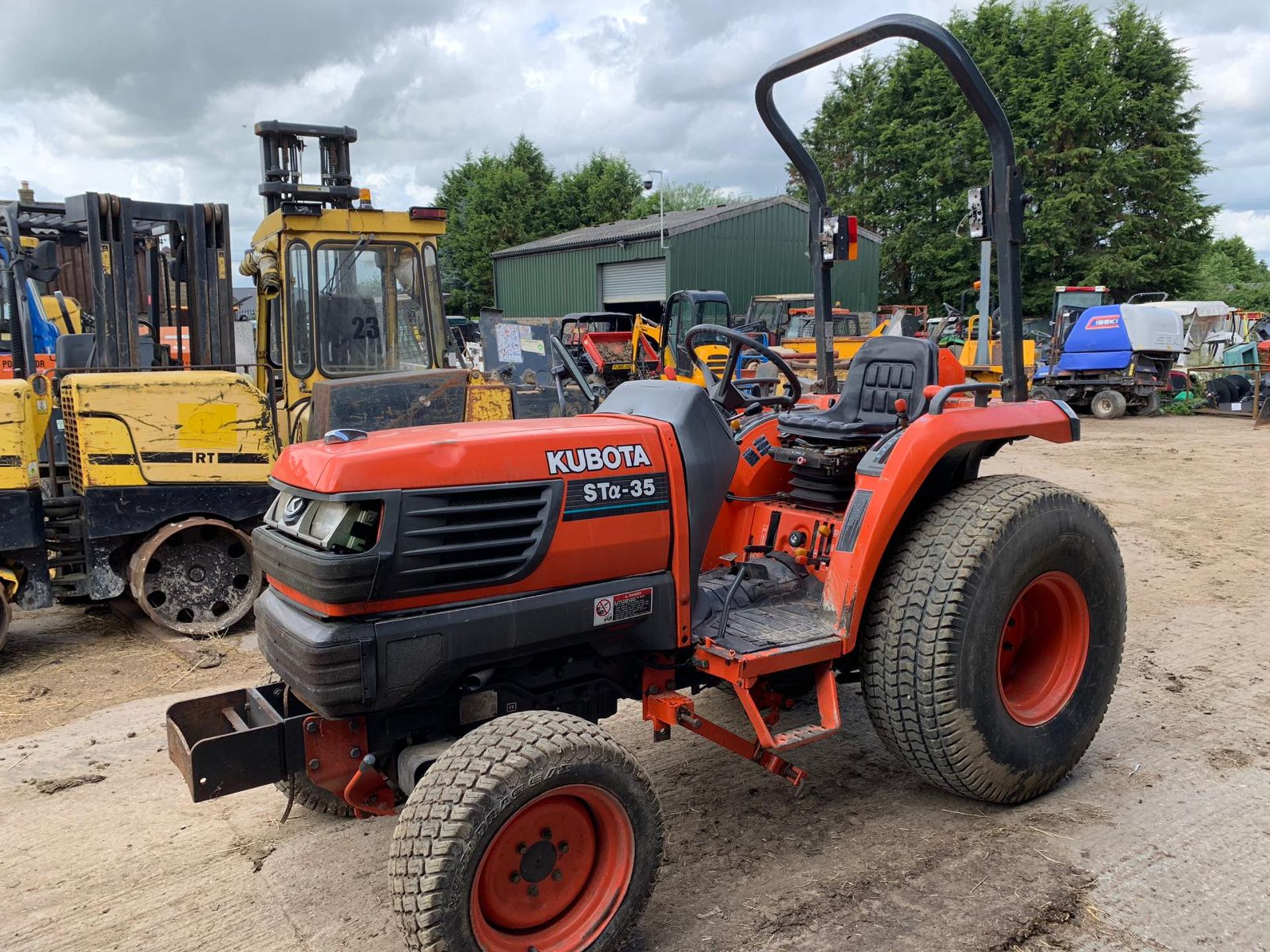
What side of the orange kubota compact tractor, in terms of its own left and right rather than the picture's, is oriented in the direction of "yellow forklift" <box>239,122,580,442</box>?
right

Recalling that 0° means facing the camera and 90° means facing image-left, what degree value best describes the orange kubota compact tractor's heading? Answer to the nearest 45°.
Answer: approximately 45°

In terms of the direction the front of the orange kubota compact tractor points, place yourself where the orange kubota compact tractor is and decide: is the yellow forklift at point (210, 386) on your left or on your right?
on your right

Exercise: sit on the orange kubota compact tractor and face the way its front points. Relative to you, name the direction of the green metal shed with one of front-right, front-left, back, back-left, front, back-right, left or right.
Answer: back-right

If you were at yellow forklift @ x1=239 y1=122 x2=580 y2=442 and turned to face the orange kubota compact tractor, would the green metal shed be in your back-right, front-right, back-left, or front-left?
back-left
